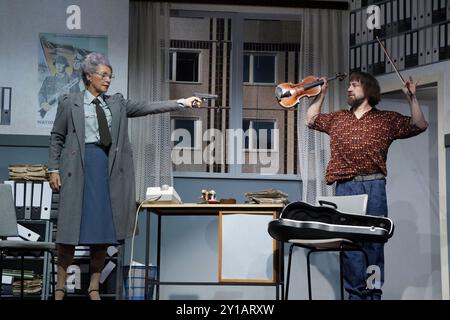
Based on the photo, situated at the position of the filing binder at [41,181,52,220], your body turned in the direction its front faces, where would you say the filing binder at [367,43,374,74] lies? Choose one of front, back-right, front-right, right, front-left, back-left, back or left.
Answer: left

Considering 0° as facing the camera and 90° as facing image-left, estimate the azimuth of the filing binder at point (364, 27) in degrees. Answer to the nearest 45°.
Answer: approximately 0°

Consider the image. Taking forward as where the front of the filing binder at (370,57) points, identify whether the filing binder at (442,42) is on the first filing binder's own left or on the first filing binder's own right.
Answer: on the first filing binder's own left

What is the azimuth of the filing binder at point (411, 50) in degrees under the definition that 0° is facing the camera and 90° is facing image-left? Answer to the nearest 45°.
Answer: approximately 45°

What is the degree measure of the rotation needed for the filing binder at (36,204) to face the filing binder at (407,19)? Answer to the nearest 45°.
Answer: approximately 90° to its left

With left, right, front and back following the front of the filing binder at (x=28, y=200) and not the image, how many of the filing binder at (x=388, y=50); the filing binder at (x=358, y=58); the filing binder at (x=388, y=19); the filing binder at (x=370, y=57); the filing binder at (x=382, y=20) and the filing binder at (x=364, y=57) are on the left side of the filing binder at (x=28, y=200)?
6

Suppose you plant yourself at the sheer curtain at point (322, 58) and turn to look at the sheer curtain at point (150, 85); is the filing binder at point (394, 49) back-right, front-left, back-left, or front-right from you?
back-left

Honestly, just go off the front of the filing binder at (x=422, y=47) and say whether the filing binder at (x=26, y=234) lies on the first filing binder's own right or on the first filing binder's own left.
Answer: on the first filing binder's own right

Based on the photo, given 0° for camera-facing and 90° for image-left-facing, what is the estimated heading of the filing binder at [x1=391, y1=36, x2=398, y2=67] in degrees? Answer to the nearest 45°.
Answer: approximately 0°
